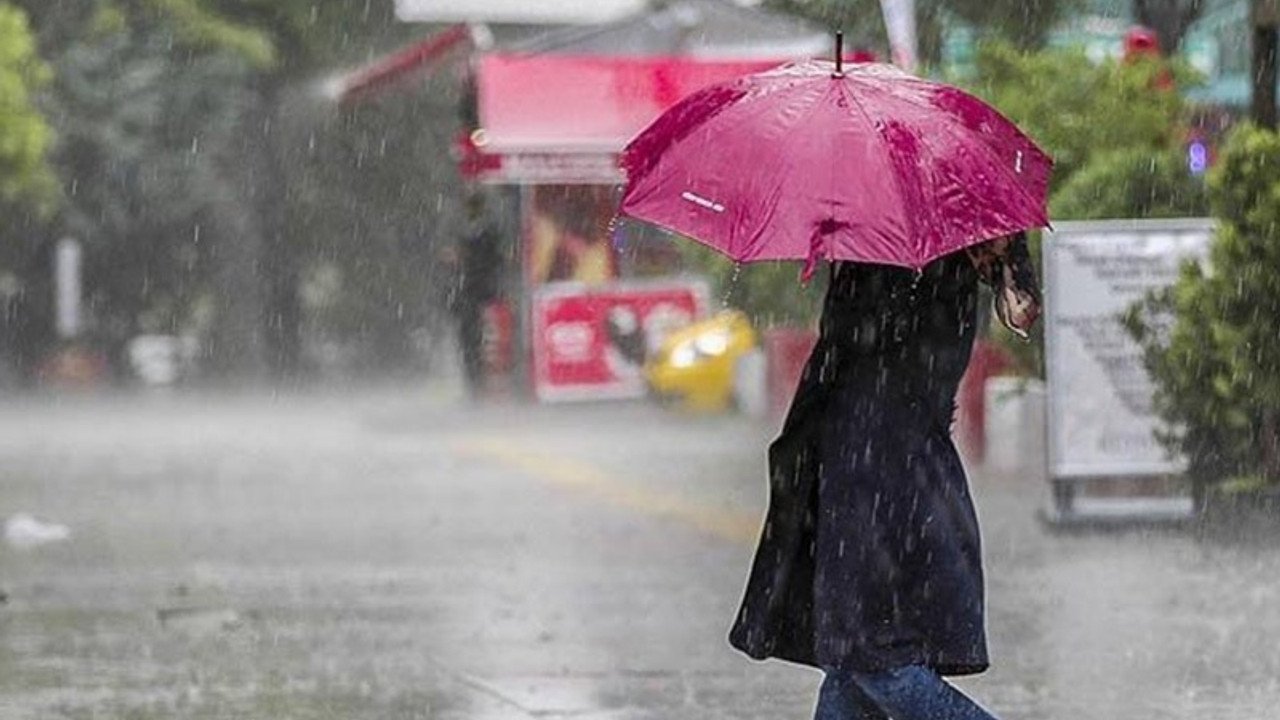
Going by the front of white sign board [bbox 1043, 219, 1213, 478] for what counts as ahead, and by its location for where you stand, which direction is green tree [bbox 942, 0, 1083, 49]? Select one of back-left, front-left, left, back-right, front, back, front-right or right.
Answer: back

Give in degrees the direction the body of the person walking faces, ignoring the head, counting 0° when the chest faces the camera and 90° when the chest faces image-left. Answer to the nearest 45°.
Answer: approximately 270°

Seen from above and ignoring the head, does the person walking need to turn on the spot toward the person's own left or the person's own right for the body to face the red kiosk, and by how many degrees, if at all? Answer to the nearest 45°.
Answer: approximately 90° to the person's own left

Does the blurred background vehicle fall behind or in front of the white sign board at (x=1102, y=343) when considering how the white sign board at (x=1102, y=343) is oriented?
behind

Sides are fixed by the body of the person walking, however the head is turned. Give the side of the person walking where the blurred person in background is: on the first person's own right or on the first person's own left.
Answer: on the first person's own left

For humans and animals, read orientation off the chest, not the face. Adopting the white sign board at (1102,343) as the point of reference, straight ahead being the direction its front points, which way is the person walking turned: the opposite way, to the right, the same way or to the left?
to the left

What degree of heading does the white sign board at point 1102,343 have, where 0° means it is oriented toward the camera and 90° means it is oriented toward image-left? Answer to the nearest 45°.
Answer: approximately 0°

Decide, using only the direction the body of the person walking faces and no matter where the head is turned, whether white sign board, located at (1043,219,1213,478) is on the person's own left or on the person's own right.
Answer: on the person's own left

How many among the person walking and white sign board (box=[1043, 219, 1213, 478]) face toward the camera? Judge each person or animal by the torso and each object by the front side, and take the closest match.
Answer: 1
